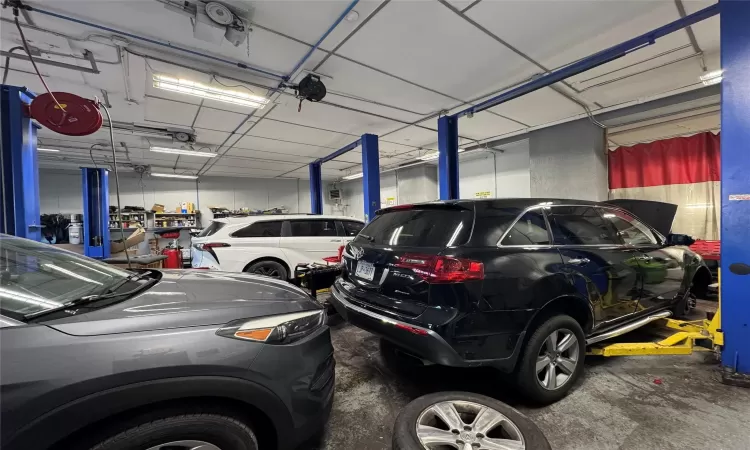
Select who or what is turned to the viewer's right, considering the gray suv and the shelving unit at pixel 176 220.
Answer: the gray suv

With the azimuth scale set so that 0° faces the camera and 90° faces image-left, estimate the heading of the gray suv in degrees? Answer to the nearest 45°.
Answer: approximately 270°

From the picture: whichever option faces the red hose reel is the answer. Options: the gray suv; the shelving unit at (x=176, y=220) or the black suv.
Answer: the shelving unit

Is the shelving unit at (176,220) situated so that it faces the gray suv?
yes

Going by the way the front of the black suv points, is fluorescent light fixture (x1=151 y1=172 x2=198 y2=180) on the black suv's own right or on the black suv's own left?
on the black suv's own left

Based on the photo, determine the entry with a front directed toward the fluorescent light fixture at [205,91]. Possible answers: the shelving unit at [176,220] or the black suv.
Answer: the shelving unit

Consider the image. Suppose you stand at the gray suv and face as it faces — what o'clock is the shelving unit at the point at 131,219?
The shelving unit is roughly at 9 o'clock from the gray suv.

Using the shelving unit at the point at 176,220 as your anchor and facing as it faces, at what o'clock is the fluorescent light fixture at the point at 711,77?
The fluorescent light fixture is roughly at 11 o'clock from the shelving unit.

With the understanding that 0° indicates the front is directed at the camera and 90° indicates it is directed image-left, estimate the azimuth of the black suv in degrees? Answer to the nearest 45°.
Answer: approximately 225°
